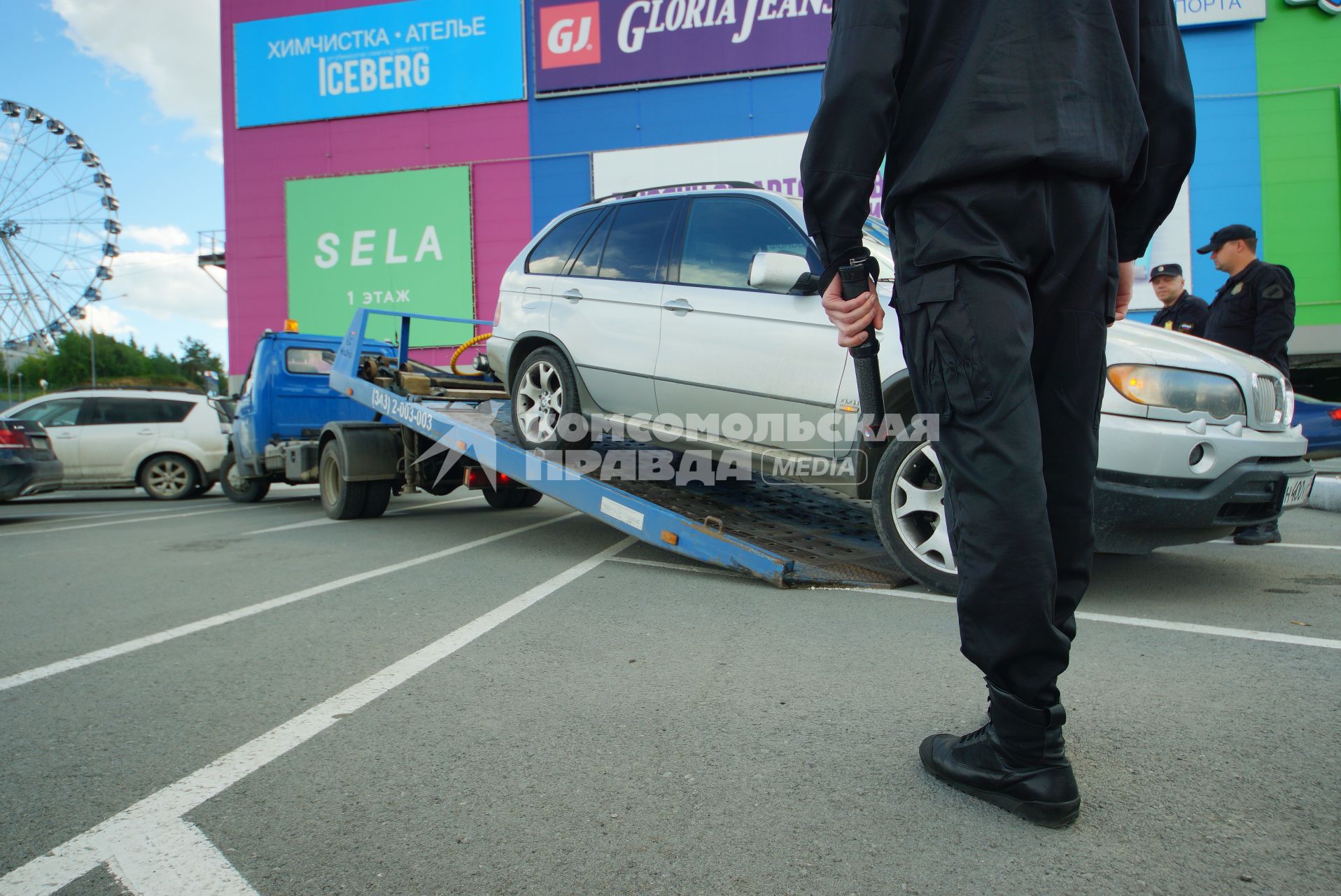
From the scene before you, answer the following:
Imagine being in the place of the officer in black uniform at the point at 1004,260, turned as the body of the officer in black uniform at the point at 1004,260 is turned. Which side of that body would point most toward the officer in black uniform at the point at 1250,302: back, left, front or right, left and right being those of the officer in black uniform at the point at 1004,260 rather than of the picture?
front

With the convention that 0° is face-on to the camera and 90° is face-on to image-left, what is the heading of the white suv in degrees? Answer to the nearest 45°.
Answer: approximately 90°

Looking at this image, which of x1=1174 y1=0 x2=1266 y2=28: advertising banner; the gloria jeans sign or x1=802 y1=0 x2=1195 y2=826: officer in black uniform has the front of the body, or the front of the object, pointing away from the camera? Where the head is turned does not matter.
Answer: the officer in black uniform

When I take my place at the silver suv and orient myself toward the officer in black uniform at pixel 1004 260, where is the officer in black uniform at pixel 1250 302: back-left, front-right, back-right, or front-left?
back-left

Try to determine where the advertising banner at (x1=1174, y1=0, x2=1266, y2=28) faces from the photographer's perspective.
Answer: facing the viewer

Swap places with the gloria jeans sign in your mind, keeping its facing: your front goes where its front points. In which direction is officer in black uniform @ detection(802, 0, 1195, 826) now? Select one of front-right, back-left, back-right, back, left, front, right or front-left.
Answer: front

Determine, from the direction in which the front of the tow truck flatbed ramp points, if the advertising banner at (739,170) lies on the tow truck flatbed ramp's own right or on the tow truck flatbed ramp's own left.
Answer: on the tow truck flatbed ramp's own right

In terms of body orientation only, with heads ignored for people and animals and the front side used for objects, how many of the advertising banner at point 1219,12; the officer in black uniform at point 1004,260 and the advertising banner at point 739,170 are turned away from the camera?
1

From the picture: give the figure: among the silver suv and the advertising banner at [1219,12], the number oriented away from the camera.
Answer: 0

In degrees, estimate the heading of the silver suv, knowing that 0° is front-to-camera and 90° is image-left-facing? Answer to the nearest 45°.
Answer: approximately 315°

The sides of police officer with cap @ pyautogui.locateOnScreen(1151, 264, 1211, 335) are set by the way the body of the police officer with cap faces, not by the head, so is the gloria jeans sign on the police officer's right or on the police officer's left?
on the police officer's right

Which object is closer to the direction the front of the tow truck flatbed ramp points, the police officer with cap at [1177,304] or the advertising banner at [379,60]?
the advertising banner

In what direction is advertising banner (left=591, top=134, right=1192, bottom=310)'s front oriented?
toward the camera

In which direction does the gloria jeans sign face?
toward the camera

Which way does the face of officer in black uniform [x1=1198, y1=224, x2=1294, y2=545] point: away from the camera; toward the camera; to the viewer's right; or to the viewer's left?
to the viewer's left
